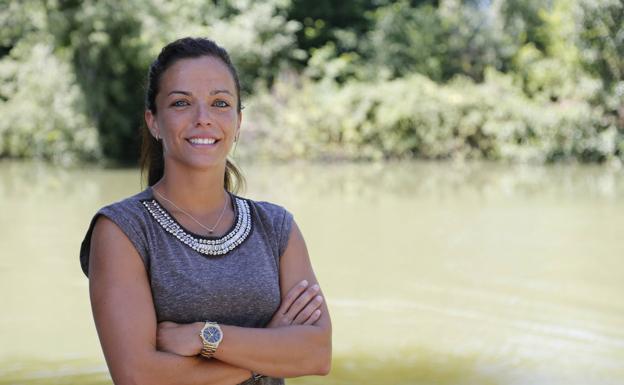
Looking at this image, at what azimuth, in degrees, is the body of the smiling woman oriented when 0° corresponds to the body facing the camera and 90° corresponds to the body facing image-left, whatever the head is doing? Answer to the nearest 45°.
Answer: approximately 0°

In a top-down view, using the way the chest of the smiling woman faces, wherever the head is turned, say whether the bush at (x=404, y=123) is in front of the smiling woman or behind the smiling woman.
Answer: behind

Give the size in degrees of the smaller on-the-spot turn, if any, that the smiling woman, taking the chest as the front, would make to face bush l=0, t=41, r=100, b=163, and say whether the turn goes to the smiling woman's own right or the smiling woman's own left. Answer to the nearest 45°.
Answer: approximately 180°
